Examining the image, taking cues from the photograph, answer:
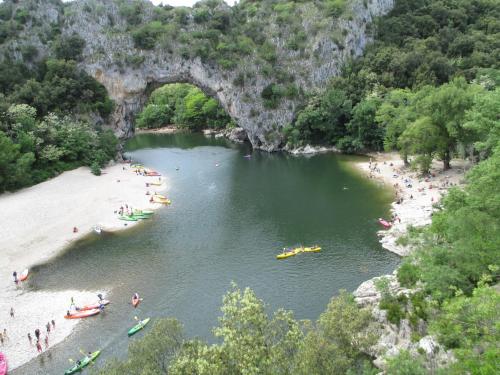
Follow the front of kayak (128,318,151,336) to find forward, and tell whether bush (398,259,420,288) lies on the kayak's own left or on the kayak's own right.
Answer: on the kayak's own right

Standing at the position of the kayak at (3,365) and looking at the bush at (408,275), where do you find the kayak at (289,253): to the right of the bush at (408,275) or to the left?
left

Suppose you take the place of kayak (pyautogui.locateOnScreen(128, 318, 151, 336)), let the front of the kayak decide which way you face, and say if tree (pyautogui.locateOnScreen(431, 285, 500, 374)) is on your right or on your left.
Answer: on your right

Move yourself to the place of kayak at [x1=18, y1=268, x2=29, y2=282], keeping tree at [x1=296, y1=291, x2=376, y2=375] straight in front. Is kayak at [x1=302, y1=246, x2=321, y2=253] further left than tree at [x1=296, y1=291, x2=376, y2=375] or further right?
left

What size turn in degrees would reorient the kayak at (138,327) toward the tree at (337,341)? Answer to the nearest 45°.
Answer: approximately 90° to its right

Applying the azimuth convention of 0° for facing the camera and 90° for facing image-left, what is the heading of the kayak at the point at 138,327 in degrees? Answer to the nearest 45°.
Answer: approximately 225°

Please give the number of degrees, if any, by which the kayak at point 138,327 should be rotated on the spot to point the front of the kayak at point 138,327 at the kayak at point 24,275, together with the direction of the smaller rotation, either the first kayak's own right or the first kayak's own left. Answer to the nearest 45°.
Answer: approximately 90° to the first kayak's own left

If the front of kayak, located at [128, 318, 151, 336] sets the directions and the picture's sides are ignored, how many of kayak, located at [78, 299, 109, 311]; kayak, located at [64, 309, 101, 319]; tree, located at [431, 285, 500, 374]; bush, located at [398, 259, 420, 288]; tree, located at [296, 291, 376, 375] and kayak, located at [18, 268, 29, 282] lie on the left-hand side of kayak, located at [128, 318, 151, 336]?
3

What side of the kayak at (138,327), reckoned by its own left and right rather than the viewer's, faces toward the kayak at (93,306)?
right

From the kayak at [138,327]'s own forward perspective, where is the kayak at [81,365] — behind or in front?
behind
